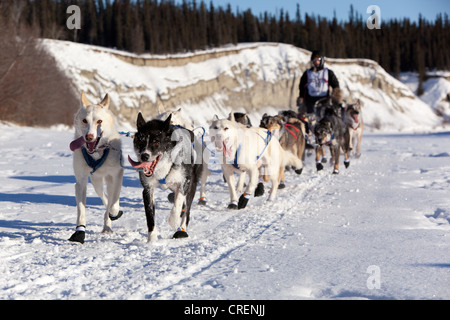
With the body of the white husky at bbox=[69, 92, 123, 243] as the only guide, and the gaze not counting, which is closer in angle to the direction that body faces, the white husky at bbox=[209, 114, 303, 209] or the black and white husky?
the black and white husky

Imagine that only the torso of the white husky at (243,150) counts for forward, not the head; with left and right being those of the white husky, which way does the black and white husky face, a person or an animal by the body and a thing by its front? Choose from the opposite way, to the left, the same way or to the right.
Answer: the same way

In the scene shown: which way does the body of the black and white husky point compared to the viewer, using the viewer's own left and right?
facing the viewer and to the left of the viewer

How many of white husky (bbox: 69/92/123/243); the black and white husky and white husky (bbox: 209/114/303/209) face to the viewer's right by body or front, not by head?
0

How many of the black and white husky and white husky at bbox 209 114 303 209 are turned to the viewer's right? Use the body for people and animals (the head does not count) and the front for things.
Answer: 0

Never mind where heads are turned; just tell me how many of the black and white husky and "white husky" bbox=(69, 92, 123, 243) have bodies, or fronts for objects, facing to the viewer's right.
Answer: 0

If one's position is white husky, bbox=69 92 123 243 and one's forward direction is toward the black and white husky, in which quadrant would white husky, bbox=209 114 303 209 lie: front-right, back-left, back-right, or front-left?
front-left

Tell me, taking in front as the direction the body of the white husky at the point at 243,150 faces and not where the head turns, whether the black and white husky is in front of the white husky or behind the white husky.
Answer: in front

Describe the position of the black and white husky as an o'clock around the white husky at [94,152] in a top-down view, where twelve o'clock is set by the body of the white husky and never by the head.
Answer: The black and white husky is roughly at 10 o'clock from the white husky.

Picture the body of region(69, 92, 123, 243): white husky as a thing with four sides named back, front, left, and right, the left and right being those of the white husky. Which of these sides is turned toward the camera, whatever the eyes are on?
front

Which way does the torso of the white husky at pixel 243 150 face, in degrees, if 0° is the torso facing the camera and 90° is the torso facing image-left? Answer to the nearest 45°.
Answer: approximately 45°

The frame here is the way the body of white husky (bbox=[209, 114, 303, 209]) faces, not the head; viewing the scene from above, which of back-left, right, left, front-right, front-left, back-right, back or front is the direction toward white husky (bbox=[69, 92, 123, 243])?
front

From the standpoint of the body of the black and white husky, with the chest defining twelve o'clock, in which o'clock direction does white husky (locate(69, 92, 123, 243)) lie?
The white husky is roughly at 2 o'clock from the black and white husky.
